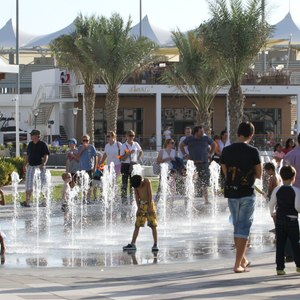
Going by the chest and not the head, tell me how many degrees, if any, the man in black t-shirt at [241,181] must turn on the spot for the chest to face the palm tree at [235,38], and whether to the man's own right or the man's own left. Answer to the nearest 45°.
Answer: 0° — they already face it

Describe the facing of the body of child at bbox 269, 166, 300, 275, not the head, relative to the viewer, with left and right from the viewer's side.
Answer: facing away from the viewer

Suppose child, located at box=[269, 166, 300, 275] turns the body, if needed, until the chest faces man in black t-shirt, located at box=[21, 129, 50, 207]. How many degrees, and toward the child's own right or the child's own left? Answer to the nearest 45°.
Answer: approximately 45° to the child's own left

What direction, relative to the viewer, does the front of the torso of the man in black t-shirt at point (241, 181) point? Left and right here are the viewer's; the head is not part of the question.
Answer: facing away from the viewer

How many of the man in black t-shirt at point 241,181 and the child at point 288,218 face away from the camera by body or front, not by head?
2

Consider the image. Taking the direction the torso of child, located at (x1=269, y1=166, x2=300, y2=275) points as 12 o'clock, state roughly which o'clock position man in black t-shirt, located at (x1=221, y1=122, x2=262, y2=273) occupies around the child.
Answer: The man in black t-shirt is roughly at 9 o'clock from the child.

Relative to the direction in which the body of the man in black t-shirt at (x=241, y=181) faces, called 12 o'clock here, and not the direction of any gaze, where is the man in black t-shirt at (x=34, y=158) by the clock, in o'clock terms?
the man in black t-shirt at (x=34, y=158) is roughly at 11 o'clock from the man in black t-shirt at (x=241, y=181).

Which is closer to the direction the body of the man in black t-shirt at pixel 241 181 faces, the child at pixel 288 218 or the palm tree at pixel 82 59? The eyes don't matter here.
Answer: the palm tree
